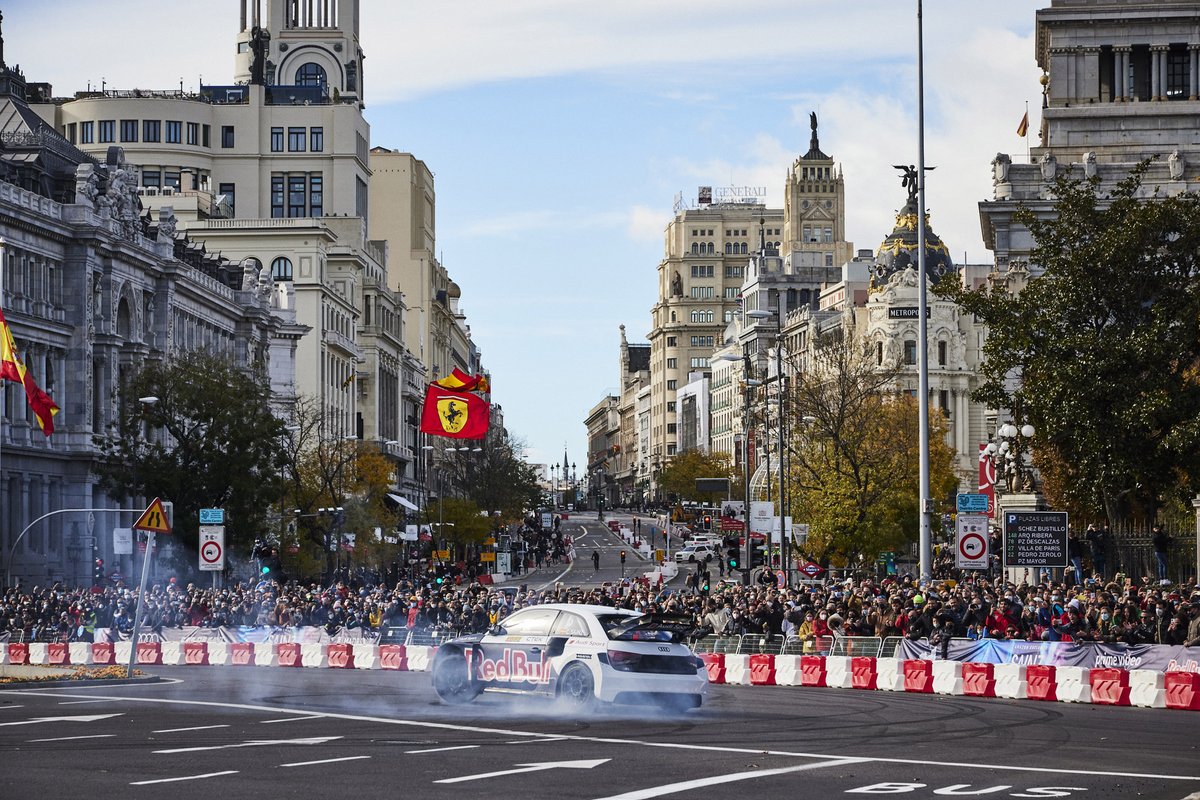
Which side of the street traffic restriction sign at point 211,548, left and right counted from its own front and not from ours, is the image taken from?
front

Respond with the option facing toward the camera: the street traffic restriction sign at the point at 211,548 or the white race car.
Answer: the street traffic restriction sign

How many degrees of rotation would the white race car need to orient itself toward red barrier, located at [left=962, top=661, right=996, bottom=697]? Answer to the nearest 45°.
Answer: approximately 90° to its right

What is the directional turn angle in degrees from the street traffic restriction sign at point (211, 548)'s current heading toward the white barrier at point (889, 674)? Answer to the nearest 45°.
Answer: approximately 45° to its left

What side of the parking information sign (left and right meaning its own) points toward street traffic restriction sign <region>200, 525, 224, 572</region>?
right

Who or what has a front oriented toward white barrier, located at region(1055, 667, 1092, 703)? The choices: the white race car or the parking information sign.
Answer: the parking information sign

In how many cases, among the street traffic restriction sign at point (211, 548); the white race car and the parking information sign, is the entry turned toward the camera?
2

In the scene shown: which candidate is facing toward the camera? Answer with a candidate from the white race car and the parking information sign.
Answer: the parking information sign

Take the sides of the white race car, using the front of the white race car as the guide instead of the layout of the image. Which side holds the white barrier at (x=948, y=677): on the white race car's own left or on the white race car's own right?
on the white race car's own right

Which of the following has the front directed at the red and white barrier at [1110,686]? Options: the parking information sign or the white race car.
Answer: the parking information sign

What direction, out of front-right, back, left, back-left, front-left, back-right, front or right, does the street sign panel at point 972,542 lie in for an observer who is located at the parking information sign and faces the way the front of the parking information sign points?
front-right

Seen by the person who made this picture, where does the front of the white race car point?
facing away from the viewer and to the left of the viewer

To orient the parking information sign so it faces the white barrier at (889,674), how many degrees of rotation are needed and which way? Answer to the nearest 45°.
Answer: approximately 45° to its right

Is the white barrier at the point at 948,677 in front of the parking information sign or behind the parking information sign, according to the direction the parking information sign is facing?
in front

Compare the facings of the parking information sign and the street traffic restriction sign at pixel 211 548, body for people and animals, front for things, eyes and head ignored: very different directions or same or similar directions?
same or similar directions
